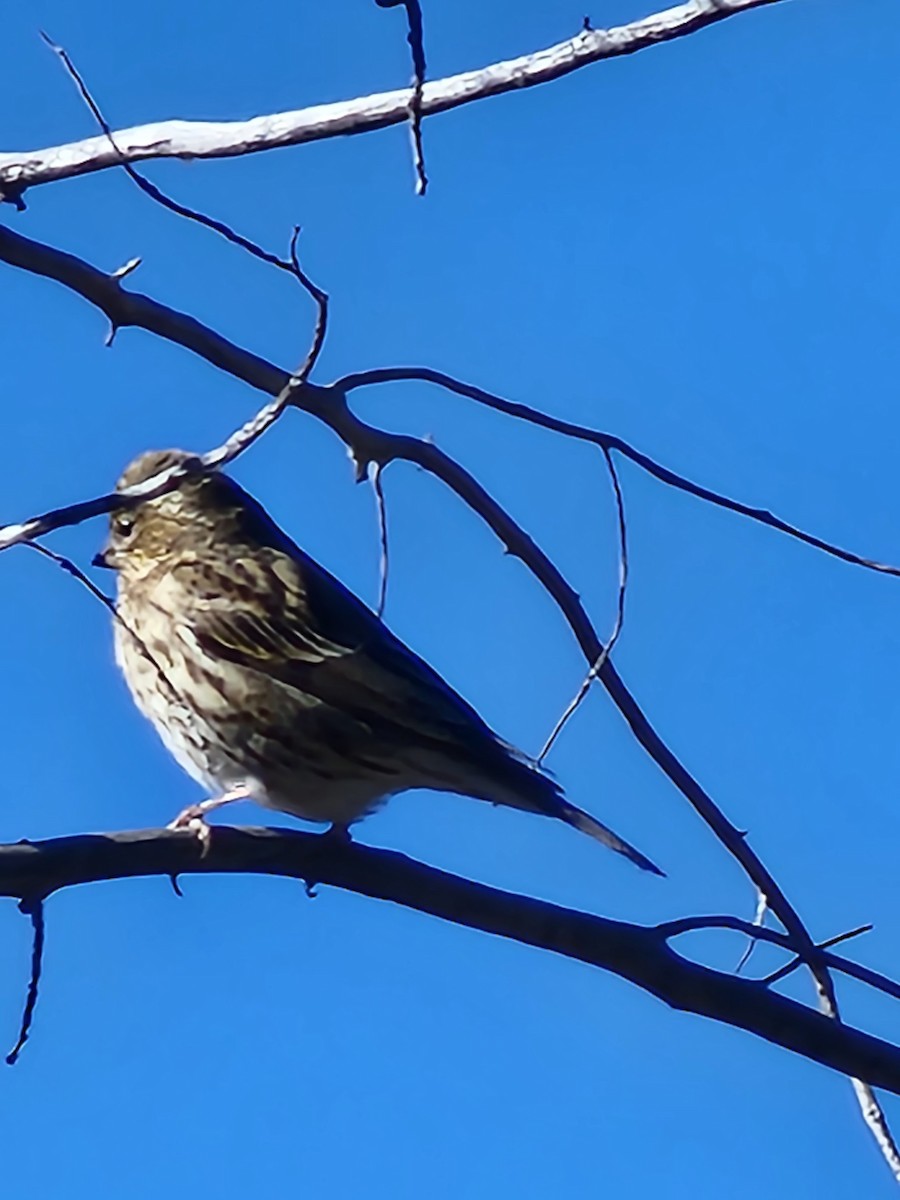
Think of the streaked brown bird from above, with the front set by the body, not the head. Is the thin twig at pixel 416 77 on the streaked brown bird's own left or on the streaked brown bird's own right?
on the streaked brown bird's own left

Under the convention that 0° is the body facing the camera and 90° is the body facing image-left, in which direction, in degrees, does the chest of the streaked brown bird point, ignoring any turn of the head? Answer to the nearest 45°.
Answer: approximately 90°
